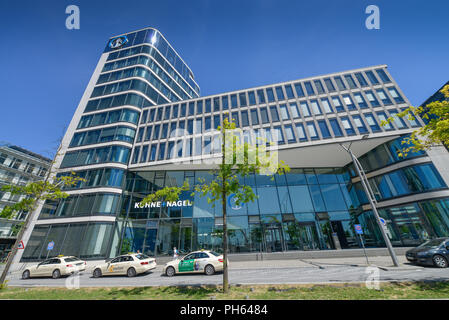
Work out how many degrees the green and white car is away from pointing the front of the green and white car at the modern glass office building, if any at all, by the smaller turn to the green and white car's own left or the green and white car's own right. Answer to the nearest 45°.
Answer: approximately 135° to the green and white car's own right

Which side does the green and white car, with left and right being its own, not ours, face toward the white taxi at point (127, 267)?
front

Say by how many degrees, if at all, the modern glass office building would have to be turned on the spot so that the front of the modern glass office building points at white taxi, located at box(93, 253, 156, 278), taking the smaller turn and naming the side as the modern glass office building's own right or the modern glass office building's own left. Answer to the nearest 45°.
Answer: approximately 45° to the modern glass office building's own right

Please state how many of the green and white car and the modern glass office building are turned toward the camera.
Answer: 1

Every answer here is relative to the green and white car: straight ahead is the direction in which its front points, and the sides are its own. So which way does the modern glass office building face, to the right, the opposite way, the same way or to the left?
to the left

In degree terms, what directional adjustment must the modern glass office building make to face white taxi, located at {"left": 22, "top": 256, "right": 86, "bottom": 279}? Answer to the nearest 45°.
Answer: approximately 90° to its right

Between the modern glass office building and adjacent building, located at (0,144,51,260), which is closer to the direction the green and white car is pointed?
the adjacent building

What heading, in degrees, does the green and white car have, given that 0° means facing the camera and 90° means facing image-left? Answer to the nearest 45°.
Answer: approximately 90°

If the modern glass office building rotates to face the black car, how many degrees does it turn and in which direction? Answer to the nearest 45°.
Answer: approximately 45° to its left

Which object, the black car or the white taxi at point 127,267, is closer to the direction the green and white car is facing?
the white taxi

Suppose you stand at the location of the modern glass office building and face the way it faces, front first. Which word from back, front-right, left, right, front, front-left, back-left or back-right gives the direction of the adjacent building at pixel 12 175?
right

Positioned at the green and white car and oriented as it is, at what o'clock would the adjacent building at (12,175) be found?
The adjacent building is roughly at 1 o'clock from the green and white car.

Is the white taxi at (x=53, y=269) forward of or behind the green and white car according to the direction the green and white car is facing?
forward

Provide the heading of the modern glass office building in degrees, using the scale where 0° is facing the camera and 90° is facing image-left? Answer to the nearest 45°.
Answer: approximately 0°
